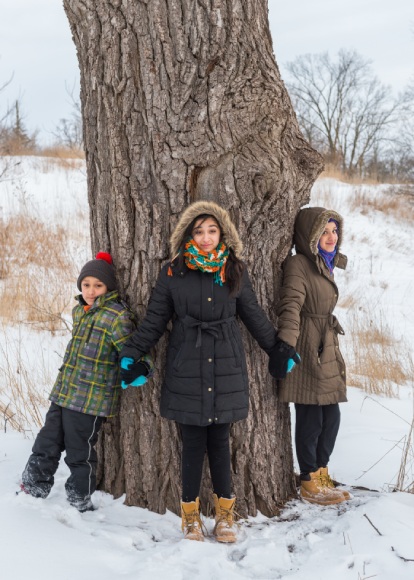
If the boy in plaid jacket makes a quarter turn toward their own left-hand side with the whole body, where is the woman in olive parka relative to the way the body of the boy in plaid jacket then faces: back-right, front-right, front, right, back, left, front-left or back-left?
front-left

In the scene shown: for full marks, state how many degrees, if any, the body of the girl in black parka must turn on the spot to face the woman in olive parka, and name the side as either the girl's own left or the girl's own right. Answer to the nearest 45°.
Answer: approximately 135° to the girl's own left

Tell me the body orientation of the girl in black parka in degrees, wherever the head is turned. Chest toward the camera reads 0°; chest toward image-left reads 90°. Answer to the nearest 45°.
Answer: approximately 0°

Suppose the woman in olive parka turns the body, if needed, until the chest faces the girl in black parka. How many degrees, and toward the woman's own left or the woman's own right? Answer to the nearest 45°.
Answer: approximately 135° to the woman's own right
